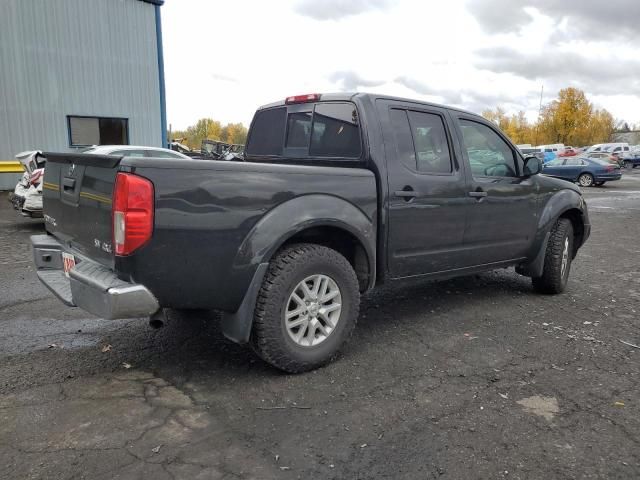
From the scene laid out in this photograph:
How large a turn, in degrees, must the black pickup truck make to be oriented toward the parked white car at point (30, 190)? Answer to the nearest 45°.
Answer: approximately 90° to its left

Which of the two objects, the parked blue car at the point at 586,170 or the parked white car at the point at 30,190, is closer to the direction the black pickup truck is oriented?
the parked blue car

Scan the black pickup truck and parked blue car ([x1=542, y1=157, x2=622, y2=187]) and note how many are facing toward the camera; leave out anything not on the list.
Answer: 0

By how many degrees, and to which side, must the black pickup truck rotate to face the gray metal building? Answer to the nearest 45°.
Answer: approximately 90° to its left

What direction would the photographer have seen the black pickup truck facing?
facing away from the viewer and to the right of the viewer

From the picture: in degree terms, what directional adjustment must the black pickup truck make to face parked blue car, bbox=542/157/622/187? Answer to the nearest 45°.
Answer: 0° — it already faces it
